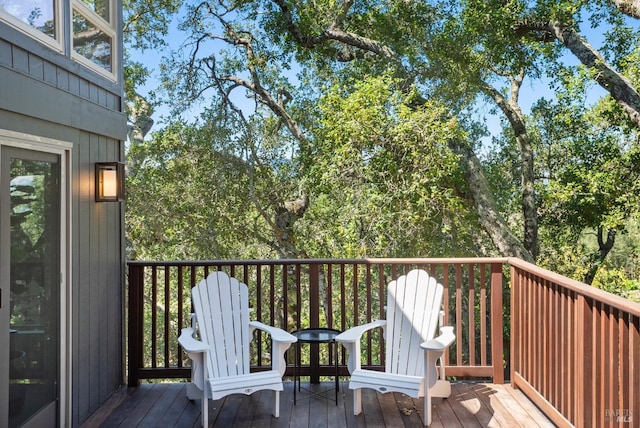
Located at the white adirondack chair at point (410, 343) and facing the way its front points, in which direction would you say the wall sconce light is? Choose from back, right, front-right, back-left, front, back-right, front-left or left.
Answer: front-right

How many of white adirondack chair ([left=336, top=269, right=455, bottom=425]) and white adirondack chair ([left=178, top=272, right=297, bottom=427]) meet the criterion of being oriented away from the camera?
0

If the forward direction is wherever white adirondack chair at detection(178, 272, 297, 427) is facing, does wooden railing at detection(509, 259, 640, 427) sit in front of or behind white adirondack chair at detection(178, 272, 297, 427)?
in front

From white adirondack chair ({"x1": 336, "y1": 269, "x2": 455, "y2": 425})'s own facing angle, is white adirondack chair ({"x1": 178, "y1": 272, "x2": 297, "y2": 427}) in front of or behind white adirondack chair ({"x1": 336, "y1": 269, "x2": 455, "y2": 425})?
in front

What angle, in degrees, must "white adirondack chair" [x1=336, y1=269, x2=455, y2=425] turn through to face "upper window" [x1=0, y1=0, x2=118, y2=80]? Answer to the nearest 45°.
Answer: approximately 45° to its right

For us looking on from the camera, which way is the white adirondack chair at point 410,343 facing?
facing the viewer and to the left of the viewer

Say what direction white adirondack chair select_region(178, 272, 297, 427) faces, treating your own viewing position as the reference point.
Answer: facing the viewer and to the right of the viewer
